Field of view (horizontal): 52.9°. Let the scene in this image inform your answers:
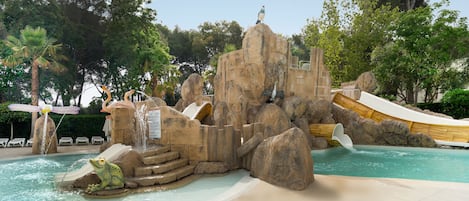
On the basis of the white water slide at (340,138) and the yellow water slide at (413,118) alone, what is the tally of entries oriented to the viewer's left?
0

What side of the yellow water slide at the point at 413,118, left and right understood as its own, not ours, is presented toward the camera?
right

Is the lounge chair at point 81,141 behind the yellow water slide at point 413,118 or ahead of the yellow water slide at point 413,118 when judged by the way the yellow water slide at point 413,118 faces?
behind

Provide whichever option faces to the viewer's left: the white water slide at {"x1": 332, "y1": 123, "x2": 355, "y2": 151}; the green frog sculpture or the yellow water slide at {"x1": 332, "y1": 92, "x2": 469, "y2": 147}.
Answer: the green frog sculpture

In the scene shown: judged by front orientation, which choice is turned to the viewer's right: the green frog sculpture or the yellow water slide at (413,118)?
the yellow water slide

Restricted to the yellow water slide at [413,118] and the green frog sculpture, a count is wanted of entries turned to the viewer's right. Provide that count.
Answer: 1

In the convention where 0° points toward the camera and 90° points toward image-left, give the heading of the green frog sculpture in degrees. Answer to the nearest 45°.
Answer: approximately 90°

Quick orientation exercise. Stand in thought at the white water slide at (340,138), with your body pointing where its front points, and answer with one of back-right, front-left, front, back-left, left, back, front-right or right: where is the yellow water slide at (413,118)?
left

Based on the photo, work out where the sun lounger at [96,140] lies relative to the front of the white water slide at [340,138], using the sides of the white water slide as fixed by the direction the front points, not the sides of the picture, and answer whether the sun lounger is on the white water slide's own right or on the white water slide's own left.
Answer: on the white water slide's own right

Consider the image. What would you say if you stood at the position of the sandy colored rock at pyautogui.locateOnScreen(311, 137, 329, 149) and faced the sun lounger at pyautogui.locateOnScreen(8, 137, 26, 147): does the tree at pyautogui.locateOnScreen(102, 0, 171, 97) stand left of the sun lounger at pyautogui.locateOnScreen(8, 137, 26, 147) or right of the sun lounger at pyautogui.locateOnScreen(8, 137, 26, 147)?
right

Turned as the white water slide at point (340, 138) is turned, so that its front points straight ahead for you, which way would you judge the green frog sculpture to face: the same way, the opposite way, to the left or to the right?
to the right

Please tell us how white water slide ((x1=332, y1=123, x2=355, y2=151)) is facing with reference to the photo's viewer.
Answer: facing the viewer and to the right of the viewer
